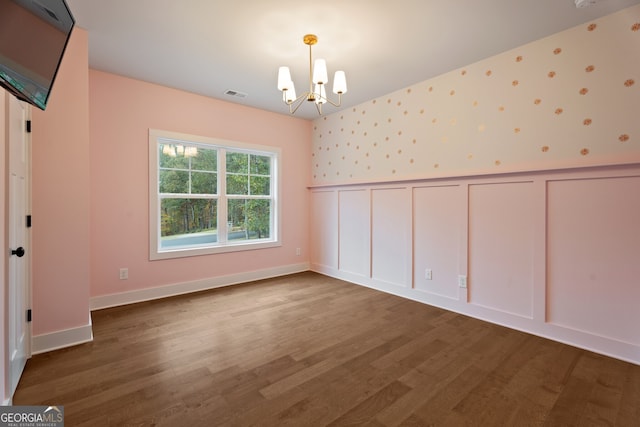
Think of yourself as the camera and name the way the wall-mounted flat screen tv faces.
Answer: facing the viewer and to the right of the viewer

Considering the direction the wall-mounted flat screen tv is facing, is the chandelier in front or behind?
in front

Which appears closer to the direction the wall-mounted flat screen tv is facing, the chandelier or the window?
the chandelier

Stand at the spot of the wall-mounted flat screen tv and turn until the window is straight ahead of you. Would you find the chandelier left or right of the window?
right

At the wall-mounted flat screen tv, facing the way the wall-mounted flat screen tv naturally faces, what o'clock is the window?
The window is roughly at 9 o'clock from the wall-mounted flat screen tv.
